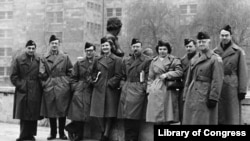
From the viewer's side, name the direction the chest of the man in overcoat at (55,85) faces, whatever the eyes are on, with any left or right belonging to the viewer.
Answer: facing the viewer

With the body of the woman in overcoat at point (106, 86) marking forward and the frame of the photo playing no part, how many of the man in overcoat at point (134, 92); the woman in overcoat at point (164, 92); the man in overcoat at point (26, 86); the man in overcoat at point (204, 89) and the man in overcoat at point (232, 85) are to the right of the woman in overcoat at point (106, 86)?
1

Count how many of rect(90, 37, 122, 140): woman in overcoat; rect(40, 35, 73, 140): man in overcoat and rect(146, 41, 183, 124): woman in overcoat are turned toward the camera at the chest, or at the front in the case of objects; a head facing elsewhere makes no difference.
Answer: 3

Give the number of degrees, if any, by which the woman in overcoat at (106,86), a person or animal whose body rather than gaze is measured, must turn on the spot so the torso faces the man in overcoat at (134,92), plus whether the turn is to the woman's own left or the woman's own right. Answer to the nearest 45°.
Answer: approximately 45° to the woman's own left

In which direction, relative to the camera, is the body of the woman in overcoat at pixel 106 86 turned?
toward the camera

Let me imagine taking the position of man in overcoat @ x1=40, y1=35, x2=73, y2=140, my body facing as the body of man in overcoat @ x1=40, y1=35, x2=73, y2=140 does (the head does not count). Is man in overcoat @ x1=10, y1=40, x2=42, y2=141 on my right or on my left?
on my right

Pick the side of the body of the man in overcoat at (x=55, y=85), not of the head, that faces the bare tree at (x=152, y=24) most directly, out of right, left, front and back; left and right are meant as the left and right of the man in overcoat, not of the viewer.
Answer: back

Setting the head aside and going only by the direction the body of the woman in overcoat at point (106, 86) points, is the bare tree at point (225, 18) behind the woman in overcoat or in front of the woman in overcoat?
behind

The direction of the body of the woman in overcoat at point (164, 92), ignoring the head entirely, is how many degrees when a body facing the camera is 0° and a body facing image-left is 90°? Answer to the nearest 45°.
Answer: approximately 0°

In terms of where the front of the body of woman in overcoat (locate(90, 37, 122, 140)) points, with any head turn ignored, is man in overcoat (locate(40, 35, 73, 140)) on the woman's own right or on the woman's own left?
on the woman's own right

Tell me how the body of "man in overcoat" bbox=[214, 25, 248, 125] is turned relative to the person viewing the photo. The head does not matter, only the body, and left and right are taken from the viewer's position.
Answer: facing the viewer and to the left of the viewer

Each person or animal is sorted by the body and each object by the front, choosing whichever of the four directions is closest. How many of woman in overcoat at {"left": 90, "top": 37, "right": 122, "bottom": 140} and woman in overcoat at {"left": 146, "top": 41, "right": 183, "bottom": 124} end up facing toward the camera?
2
